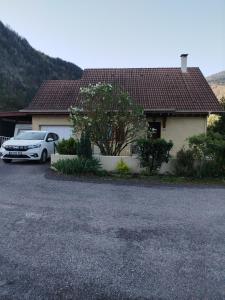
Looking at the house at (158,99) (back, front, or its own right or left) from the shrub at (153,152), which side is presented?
front

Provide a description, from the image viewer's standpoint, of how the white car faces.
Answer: facing the viewer and to the left of the viewer

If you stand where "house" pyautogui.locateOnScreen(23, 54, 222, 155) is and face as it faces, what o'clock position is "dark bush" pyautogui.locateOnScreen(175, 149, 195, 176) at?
The dark bush is roughly at 12 o'clock from the house.

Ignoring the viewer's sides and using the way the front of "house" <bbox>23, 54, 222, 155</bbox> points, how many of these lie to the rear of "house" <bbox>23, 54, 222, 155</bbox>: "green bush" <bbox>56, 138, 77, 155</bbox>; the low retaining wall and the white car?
0

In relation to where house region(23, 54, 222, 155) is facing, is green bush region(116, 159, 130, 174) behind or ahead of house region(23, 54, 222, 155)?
ahead

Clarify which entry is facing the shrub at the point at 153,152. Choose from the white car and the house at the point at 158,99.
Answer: the house

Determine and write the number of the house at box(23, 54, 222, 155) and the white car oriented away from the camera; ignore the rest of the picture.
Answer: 0

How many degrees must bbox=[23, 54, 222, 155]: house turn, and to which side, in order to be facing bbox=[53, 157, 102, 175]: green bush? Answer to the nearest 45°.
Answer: approximately 45° to its right

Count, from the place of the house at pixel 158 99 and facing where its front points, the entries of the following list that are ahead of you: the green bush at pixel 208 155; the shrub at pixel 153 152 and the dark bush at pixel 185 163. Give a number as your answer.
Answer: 3

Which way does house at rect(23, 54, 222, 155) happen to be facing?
toward the camera
